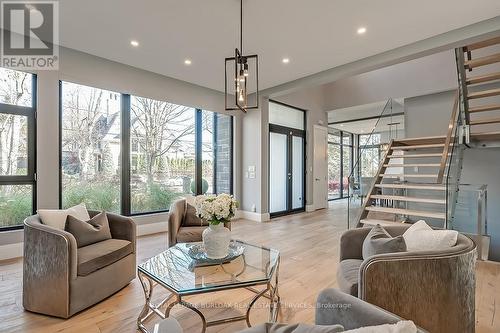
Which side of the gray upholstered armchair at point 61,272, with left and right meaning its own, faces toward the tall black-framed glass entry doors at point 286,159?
left

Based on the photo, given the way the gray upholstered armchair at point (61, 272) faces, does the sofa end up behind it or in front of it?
in front

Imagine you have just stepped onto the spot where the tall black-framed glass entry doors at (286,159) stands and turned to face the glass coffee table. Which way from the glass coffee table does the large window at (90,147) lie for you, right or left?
right

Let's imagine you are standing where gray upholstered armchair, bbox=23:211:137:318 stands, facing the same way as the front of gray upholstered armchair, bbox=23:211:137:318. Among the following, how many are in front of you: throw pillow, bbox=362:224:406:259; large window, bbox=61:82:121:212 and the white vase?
2

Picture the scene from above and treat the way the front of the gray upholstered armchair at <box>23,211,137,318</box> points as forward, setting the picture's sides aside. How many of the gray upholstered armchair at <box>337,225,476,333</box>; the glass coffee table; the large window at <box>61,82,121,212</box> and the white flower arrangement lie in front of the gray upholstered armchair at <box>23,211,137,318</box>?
3

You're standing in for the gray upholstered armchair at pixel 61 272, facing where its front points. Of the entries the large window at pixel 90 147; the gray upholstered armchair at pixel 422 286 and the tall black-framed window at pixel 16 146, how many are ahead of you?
1

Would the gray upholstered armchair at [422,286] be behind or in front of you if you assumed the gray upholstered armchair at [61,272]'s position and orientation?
in front

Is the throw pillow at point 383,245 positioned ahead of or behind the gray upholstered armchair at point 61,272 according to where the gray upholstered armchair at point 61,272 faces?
ahead

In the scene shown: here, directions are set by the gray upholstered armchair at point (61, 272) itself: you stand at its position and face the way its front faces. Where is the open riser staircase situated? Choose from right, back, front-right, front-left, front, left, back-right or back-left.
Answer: front-left

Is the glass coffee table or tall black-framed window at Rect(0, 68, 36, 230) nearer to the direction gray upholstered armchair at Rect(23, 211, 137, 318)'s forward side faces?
the glass coffee table

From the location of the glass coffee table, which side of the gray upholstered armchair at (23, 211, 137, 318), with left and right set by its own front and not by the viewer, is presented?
front

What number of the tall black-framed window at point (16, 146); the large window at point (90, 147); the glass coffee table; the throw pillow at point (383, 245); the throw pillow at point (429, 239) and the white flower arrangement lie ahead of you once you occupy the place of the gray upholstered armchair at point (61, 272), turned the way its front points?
4

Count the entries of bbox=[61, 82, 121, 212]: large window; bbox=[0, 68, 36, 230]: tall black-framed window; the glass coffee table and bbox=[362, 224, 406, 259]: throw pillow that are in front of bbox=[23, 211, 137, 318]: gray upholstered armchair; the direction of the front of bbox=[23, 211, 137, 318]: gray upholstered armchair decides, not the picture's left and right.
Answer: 2

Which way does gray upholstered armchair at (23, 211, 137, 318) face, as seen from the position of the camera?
facing the viewer and to the right of the viewer

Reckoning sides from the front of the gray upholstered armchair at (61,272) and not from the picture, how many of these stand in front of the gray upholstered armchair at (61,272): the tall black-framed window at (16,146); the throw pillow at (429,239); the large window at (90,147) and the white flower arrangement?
2
